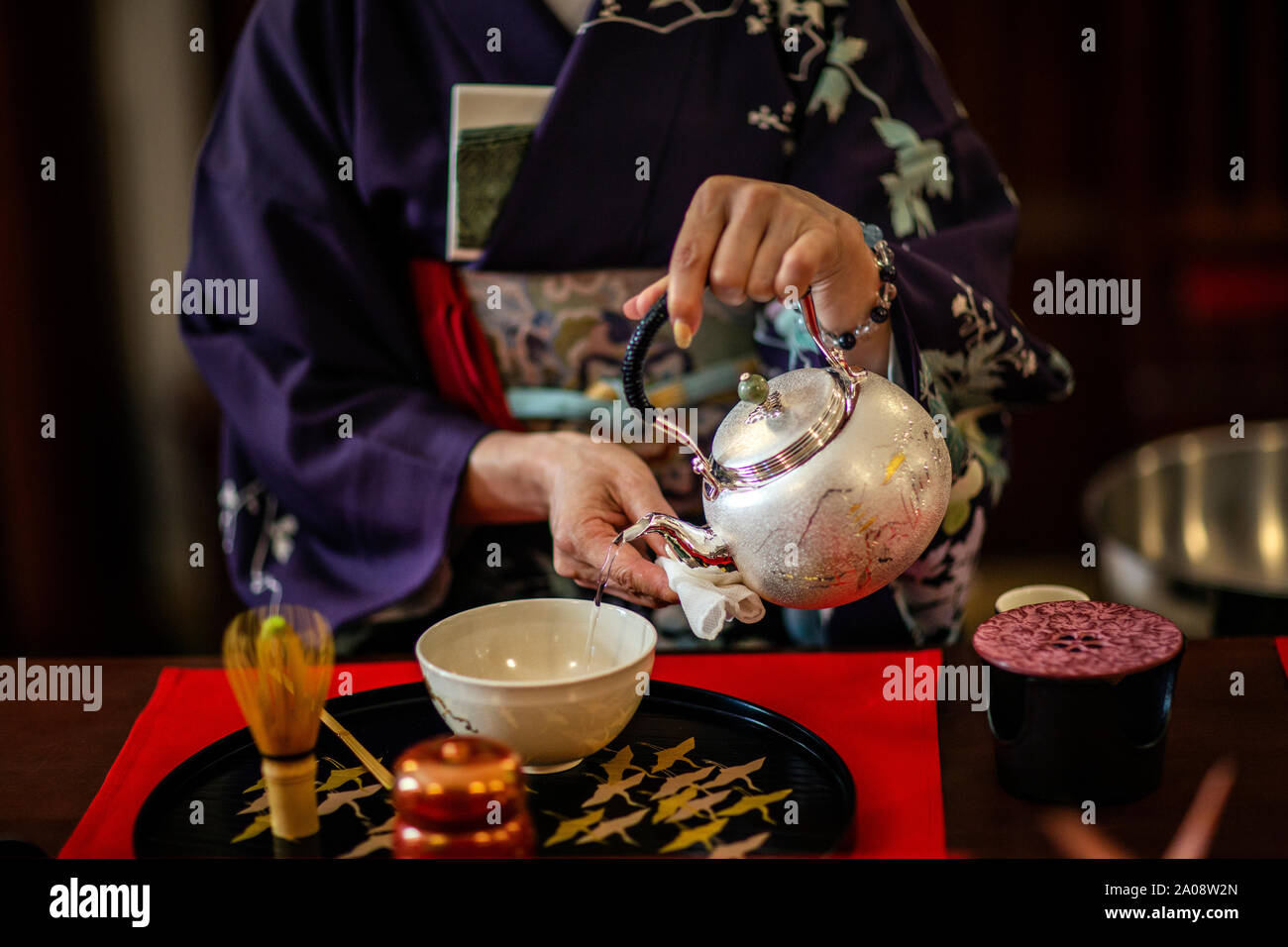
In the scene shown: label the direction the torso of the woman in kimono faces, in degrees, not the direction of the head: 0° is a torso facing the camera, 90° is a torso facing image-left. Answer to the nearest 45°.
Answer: approximately 0°

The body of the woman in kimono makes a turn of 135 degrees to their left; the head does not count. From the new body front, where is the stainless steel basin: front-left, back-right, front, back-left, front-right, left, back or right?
front

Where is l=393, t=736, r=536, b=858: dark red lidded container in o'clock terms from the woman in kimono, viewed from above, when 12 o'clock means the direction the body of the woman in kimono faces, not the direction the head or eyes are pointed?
The dark red lidded container is roughly at 12 o'clock from the woman in kimono.
